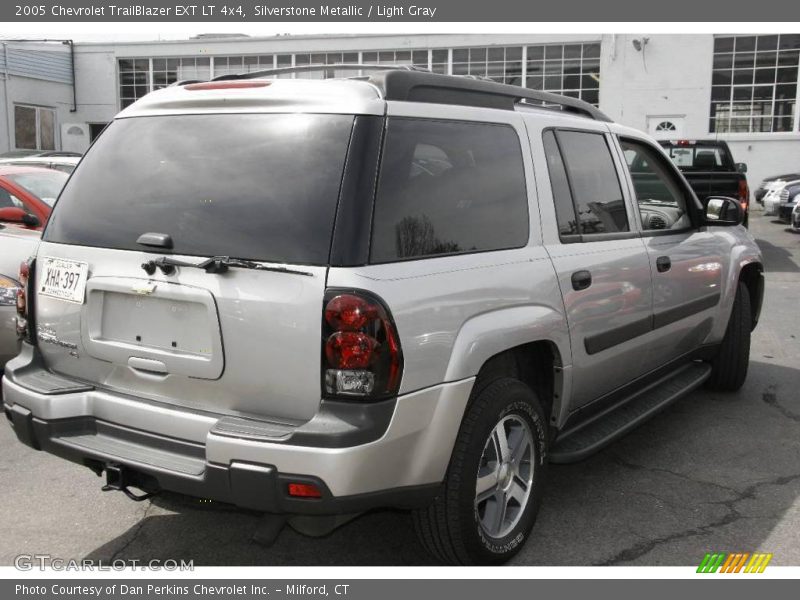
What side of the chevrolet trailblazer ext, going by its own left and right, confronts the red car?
left

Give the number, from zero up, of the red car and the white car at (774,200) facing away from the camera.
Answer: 0

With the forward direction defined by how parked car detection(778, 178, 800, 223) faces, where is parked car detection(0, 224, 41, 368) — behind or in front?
in front

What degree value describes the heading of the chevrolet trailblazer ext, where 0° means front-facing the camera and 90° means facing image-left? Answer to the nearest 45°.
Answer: approximately 225°

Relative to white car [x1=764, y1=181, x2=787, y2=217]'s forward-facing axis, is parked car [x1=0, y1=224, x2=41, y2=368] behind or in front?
in front

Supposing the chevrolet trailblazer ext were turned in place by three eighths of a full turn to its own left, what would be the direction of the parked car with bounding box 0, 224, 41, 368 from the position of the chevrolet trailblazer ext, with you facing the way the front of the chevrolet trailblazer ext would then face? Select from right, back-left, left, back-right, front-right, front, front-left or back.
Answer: front-right

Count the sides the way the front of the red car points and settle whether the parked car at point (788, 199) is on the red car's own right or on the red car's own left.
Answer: on the red car's own left

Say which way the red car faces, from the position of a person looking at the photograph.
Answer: facing the viewer and to the right of the viewer

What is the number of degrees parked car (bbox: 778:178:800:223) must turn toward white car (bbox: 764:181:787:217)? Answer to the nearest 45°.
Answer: approximately 135° to its right

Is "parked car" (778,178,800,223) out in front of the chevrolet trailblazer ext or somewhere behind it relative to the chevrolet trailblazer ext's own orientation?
in front

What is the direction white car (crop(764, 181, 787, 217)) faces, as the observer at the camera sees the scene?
facing the viewer and to the left of the viewer

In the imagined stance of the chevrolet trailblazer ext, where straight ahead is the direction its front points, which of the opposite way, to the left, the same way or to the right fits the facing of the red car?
to the right
